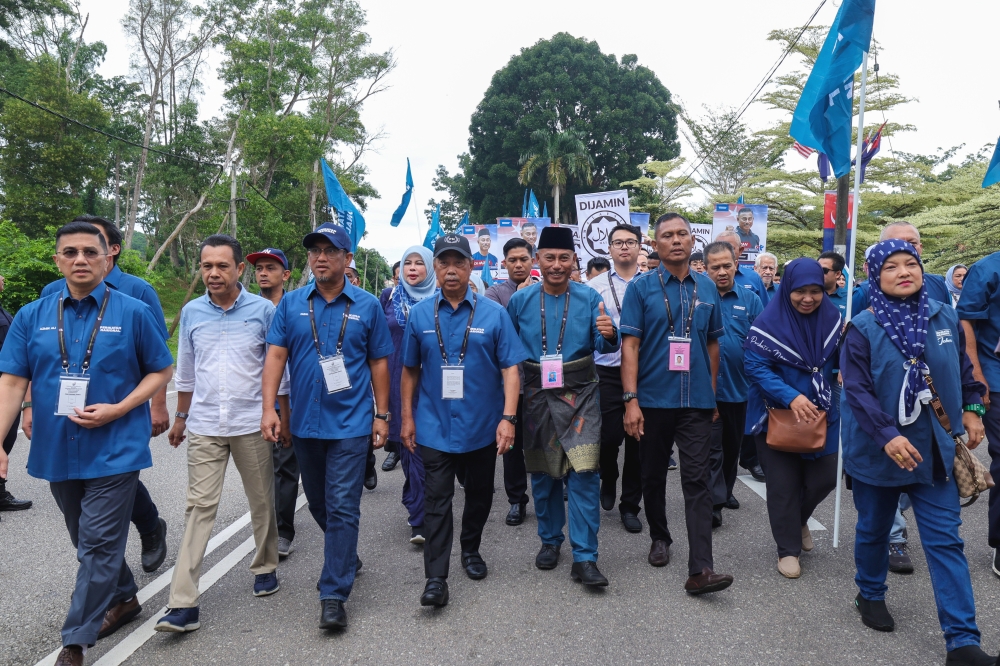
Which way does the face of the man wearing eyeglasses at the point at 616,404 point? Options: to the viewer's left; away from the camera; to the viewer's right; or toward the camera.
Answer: toward the camera

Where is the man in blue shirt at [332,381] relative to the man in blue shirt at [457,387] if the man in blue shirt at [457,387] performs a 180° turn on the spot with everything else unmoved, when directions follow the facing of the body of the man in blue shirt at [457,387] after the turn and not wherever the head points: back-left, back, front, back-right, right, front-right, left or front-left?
left

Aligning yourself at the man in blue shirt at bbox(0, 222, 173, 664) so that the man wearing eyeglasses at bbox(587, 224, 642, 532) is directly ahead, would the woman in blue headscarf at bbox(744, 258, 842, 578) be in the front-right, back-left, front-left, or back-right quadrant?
front-right

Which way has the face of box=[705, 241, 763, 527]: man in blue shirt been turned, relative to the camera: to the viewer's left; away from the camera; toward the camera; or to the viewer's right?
toward the camera

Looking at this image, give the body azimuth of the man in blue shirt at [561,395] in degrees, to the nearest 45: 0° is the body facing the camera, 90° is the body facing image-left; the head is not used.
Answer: approximately 0°

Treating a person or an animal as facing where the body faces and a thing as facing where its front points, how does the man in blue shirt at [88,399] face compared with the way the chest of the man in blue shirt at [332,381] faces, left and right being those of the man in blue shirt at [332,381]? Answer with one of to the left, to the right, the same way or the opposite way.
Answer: the same way

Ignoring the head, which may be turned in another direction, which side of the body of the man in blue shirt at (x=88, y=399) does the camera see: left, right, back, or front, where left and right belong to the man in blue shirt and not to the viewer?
front

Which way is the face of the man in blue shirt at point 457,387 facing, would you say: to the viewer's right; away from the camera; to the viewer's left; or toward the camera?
toward the camera

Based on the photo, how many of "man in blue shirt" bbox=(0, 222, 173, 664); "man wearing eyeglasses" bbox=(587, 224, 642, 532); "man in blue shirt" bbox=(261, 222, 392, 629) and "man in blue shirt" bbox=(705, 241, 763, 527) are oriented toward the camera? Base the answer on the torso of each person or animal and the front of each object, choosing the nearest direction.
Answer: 4

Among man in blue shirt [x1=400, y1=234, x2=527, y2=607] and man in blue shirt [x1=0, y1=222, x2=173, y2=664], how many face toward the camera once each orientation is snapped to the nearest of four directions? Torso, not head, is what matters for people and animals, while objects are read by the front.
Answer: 2

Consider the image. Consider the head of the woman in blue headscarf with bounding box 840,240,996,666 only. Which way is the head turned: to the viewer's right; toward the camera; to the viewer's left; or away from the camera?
toward the camera

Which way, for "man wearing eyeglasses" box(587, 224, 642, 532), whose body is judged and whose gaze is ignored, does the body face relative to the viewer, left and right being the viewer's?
facing the viewer

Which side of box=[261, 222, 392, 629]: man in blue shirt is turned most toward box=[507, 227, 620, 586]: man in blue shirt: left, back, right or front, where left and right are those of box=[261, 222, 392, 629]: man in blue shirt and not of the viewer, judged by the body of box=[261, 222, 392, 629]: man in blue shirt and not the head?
left

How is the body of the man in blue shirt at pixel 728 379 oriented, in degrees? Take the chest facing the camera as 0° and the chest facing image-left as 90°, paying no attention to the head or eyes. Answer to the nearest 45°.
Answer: approximately 0°

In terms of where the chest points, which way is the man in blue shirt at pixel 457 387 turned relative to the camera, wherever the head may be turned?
toward the camera

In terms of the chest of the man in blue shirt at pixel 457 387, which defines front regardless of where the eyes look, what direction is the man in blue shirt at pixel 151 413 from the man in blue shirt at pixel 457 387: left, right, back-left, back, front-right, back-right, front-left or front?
right

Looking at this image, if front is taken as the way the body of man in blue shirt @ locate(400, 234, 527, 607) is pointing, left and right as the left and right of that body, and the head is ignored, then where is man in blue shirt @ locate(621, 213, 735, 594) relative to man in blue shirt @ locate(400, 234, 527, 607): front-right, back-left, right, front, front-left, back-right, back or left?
left

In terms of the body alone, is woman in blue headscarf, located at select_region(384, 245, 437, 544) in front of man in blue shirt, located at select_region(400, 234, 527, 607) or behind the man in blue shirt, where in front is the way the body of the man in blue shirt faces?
behind

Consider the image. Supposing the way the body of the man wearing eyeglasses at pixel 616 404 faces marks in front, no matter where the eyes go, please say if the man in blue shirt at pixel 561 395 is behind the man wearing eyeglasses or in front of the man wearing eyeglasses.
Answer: in front

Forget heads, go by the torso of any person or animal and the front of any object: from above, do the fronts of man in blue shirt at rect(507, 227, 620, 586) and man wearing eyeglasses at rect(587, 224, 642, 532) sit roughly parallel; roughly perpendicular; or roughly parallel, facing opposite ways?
roughly parallel
